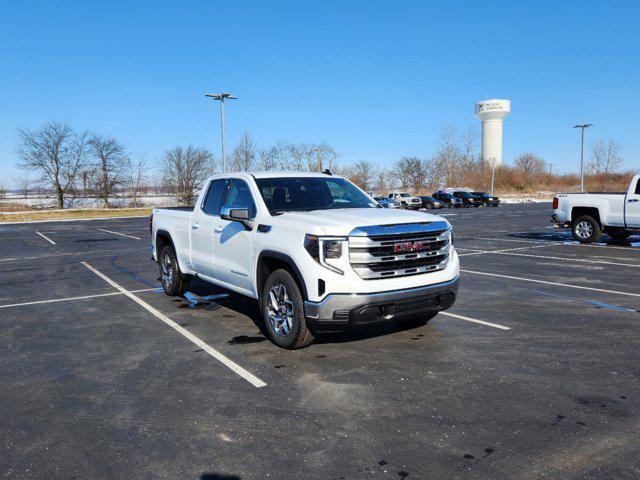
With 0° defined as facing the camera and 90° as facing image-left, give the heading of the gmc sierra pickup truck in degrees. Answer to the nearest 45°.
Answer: approximately 315°

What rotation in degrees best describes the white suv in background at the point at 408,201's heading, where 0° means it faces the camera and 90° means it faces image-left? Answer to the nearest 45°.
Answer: approximately 315°

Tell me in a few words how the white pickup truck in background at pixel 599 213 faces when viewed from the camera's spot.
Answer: facing to the right of the viewer

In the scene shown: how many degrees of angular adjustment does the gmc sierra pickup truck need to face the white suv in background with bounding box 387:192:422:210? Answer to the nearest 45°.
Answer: approximately 135° to its left
